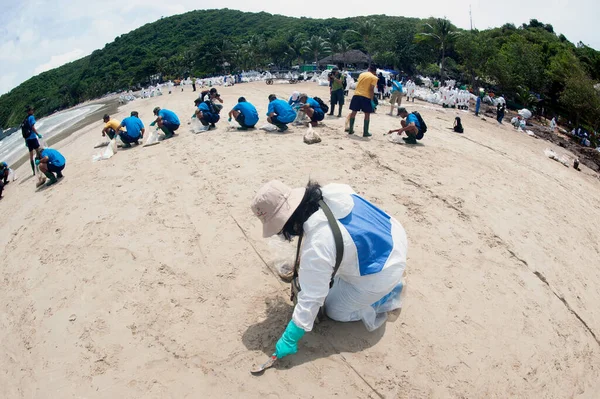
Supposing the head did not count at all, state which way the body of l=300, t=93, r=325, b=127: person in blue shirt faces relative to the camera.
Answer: to the viewer's left

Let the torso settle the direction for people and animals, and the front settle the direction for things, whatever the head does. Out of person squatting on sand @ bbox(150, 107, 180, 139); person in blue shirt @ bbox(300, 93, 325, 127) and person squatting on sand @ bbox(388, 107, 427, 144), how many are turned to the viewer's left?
3

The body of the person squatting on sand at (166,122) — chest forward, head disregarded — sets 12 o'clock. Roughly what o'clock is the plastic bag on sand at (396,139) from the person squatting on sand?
The plastic bag on sand is roughly at 7 o'clock from the person squatting on sand.

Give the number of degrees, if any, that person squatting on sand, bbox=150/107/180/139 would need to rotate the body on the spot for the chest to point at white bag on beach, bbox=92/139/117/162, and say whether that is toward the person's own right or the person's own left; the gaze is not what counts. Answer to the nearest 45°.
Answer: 0° — they already face it

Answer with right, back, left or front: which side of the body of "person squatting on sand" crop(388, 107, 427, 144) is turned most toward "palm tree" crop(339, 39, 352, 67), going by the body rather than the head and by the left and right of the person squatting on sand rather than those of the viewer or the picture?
right

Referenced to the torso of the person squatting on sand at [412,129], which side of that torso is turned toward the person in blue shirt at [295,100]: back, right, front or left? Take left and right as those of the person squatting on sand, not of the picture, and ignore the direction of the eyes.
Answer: front

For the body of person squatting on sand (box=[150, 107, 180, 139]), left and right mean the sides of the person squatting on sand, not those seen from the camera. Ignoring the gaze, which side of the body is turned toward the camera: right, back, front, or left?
left

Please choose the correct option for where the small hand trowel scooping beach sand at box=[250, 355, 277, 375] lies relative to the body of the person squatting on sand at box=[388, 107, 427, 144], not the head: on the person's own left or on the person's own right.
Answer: on the person's own left

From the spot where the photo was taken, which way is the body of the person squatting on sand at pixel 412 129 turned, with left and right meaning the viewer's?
facing to the left of the viewer

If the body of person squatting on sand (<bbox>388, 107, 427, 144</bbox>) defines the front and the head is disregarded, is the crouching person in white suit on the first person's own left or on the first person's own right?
on the first person's own left

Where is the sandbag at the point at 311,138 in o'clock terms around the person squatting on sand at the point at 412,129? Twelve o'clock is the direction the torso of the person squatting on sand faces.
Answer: The sandbag is roughly at 11 o'clock from the person squatting on sand.

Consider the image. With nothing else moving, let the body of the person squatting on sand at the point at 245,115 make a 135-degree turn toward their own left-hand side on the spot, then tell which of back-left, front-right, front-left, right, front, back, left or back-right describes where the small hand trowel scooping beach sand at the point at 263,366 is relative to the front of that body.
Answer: front
